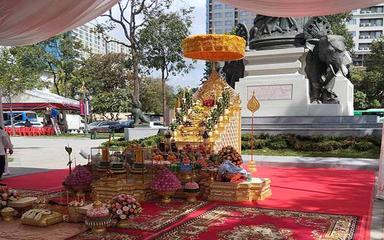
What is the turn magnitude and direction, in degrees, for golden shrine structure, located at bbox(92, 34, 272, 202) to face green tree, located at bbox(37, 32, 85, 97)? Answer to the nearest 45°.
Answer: approximately 90° to its right

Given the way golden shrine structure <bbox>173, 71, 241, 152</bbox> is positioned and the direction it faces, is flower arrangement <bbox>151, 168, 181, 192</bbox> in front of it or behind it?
in front

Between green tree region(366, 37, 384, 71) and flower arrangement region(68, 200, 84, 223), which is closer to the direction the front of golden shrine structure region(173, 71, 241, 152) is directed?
the flower arrangement

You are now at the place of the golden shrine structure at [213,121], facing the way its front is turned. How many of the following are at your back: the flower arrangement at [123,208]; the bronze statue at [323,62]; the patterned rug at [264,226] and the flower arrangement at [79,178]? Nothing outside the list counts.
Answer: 1

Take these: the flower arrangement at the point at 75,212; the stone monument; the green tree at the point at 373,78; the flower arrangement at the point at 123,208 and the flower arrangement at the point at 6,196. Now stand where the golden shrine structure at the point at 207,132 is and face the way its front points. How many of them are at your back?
2

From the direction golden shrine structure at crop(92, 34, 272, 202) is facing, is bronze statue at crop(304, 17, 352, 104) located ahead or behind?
behind

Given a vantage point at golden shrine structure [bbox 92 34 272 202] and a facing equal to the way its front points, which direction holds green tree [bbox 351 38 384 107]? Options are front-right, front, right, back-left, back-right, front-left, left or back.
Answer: back

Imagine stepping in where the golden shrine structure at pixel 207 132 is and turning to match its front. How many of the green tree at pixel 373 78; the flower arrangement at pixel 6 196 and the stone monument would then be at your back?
2

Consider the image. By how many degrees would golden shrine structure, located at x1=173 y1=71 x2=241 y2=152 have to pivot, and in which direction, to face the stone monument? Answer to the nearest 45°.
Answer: approximately 180°

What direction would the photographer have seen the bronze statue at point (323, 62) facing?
facing the viewer and to the right of the viewer

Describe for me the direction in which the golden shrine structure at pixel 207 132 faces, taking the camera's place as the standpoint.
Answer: facing the viewer and to the left of the viewer

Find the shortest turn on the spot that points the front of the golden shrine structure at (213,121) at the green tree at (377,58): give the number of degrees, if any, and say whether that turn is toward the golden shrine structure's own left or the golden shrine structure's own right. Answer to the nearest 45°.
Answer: approximately 180°

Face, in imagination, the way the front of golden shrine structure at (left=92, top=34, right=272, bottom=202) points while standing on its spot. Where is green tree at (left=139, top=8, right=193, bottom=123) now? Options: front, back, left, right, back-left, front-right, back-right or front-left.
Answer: back-right
